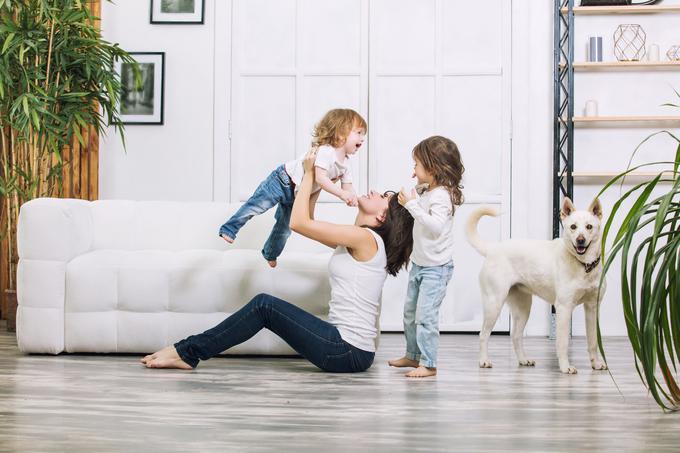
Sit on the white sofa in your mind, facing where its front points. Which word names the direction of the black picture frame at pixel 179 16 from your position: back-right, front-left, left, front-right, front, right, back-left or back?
back

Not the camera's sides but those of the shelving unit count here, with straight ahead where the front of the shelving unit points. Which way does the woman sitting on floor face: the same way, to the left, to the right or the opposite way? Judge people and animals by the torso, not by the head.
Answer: to the right

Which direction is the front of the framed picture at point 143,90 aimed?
toward the camera

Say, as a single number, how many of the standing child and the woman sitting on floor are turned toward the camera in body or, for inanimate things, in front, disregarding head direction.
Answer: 0

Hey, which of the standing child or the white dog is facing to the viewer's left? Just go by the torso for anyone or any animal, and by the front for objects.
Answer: the standing child

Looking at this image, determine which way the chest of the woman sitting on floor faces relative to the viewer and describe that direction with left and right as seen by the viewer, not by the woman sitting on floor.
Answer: facing to the left of the viewer

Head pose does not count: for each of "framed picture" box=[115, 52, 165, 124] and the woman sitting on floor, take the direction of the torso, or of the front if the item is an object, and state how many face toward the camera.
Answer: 1

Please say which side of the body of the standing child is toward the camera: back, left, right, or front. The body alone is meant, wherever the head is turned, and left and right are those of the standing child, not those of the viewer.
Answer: left

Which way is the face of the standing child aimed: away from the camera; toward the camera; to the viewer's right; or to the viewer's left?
to the viewer's left

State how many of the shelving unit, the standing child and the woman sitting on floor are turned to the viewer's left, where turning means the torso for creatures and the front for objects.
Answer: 2

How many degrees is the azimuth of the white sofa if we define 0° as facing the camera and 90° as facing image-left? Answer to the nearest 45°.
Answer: approximately 0°

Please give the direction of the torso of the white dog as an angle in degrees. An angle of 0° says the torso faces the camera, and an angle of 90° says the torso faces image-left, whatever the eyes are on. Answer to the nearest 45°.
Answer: approximately 315°
